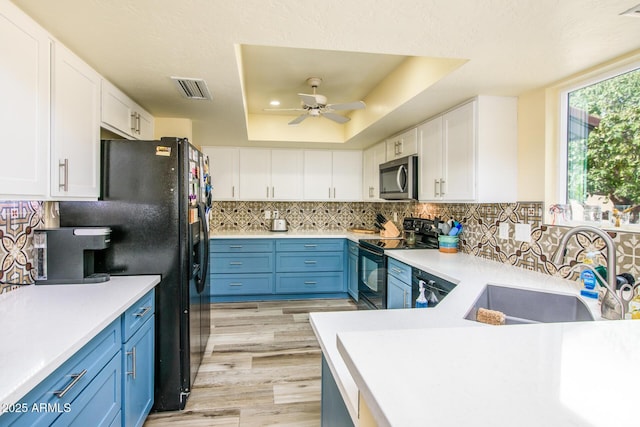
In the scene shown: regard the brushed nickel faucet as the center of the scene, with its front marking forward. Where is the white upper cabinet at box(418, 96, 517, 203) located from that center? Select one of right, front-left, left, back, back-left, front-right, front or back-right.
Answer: front-right

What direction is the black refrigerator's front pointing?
to the viewer's right

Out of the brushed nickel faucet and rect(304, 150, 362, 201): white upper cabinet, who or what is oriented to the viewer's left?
the brushed nickel faucet

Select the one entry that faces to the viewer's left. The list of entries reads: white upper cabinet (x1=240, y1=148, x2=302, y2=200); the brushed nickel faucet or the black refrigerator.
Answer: the brushed nickel faucet

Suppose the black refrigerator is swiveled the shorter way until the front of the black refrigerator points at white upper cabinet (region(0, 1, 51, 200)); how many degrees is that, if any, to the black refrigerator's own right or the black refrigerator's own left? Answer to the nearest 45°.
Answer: approximately 135° to the black refrigerator's own right

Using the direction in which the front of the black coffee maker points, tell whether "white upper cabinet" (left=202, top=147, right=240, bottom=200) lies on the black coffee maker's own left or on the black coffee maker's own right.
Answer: on the black coffee maker's own left

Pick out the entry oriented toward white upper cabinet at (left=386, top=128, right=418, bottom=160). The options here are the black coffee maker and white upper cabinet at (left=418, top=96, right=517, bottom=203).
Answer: the black coffee maker

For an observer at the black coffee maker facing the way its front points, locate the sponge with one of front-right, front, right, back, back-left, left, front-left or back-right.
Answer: front-right

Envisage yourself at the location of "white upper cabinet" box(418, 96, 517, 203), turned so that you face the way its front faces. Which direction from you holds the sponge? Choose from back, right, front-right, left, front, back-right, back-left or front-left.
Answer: front-left

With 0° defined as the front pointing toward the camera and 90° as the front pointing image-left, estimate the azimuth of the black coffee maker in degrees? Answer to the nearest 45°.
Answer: approximately 270°

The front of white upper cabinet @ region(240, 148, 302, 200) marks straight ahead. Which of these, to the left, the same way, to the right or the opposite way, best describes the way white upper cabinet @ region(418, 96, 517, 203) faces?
to the right
